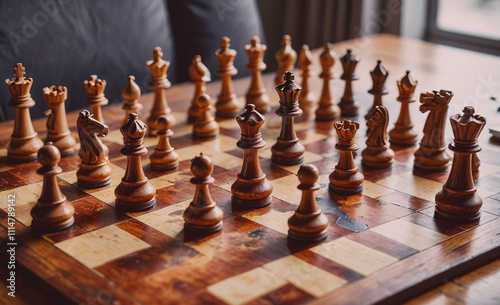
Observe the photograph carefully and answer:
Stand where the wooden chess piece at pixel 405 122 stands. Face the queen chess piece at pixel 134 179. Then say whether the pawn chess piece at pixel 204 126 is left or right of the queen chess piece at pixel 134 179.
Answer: right

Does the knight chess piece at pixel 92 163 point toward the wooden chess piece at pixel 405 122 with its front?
yes

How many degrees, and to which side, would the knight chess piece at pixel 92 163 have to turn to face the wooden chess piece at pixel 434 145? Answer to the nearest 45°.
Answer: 0° — it already faces it

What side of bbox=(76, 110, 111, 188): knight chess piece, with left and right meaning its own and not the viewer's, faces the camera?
right
